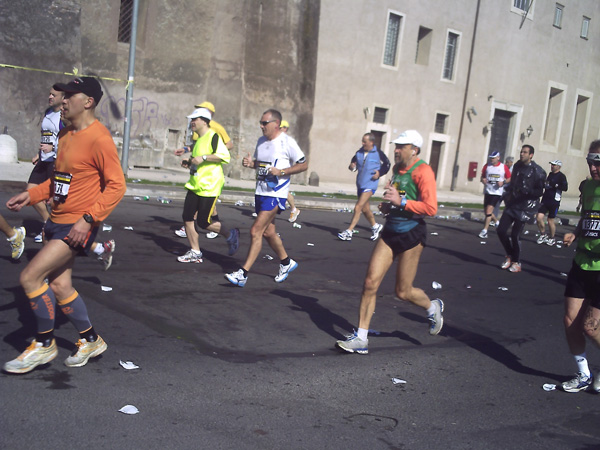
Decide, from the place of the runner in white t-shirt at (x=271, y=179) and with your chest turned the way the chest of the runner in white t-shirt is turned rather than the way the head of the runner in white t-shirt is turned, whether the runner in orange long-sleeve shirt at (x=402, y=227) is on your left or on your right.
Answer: on your left

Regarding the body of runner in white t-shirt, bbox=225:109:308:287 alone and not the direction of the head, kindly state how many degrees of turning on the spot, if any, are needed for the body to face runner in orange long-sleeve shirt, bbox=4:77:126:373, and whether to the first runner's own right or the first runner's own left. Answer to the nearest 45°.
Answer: approximately 45° to the first runner's own left

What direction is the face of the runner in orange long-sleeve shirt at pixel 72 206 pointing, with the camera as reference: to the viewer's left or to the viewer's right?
to the viewer's left

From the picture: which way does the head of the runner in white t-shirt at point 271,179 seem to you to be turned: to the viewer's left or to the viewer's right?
to the viewer's left

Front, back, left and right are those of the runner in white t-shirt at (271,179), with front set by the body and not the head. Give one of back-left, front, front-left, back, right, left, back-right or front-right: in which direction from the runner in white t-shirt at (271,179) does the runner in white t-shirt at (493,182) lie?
back

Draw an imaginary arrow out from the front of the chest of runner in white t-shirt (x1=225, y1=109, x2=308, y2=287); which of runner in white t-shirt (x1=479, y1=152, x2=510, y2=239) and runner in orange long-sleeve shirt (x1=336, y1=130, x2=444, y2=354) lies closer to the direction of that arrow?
the runner in orange long-sleeve shirt

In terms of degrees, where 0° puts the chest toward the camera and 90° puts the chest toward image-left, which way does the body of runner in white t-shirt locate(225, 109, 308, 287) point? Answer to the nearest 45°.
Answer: approximately 45°
